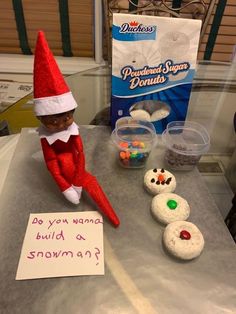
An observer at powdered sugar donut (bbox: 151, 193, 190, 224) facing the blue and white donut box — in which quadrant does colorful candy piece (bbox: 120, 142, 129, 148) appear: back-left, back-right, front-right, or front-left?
front-left

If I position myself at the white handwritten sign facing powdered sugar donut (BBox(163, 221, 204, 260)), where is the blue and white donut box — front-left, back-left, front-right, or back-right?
front-left

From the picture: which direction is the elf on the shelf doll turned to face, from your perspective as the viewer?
facing the viewer and to the right of the viewer

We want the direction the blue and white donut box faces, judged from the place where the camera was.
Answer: facing the viewer

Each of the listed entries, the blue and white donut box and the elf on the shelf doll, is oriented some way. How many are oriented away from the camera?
0

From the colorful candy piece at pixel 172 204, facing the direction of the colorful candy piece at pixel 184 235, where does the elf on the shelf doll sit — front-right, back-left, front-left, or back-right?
back-right
